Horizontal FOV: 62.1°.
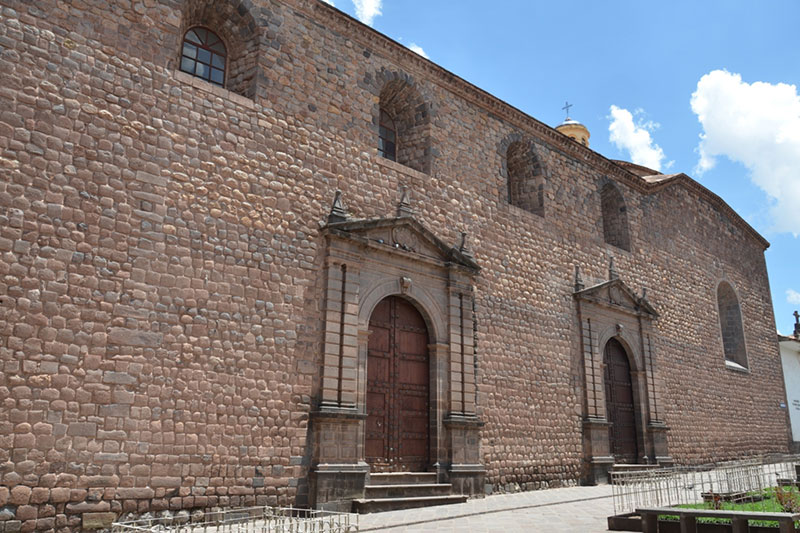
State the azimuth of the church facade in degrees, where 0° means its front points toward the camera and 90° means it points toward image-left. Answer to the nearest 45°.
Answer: approximately 315°

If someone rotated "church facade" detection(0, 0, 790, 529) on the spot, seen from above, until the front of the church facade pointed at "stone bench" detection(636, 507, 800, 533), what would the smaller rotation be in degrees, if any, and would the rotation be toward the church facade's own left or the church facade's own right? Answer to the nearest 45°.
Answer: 0° — it already faces it
